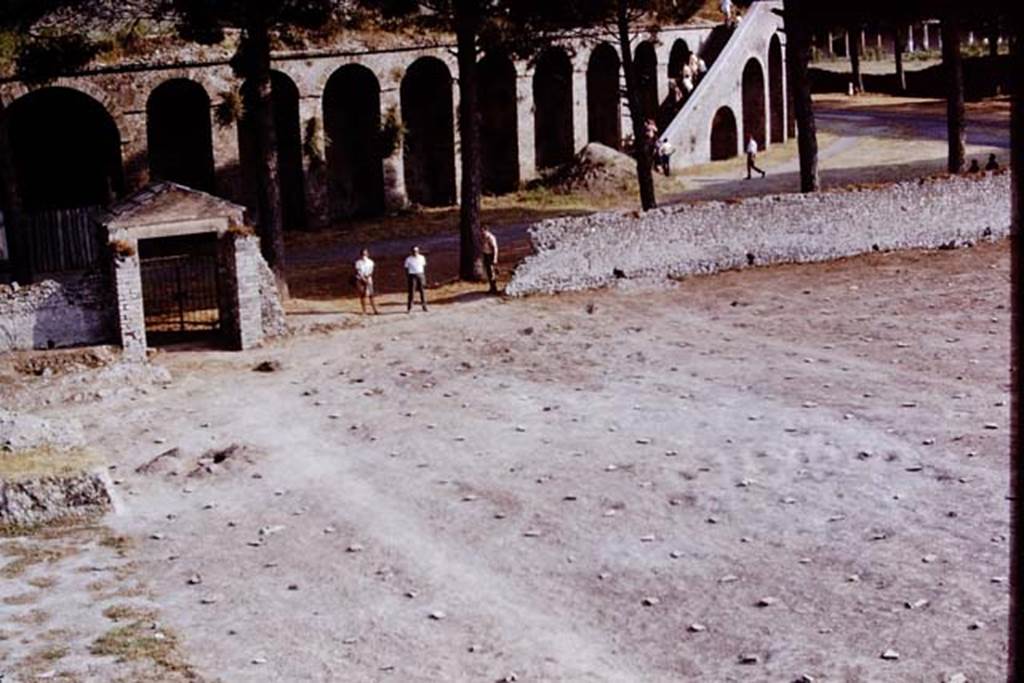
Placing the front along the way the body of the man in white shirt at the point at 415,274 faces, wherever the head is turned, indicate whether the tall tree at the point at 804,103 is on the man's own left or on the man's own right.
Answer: on the man's own left

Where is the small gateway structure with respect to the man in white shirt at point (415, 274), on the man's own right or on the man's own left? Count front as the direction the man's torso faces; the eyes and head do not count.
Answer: on the man's own right

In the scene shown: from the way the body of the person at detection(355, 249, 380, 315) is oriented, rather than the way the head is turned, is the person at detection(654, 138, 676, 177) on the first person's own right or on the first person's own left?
on the first person's own left

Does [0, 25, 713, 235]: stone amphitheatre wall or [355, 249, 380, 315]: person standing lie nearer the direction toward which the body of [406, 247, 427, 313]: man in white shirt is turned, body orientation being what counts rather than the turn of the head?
the person standing

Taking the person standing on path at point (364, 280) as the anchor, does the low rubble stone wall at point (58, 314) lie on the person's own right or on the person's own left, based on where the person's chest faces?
on the person's own right

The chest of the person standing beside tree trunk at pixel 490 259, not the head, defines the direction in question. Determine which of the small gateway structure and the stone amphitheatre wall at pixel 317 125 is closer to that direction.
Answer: the small gateway structure

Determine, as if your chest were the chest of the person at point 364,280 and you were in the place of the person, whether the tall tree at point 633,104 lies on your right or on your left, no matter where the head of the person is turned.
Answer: on your left
